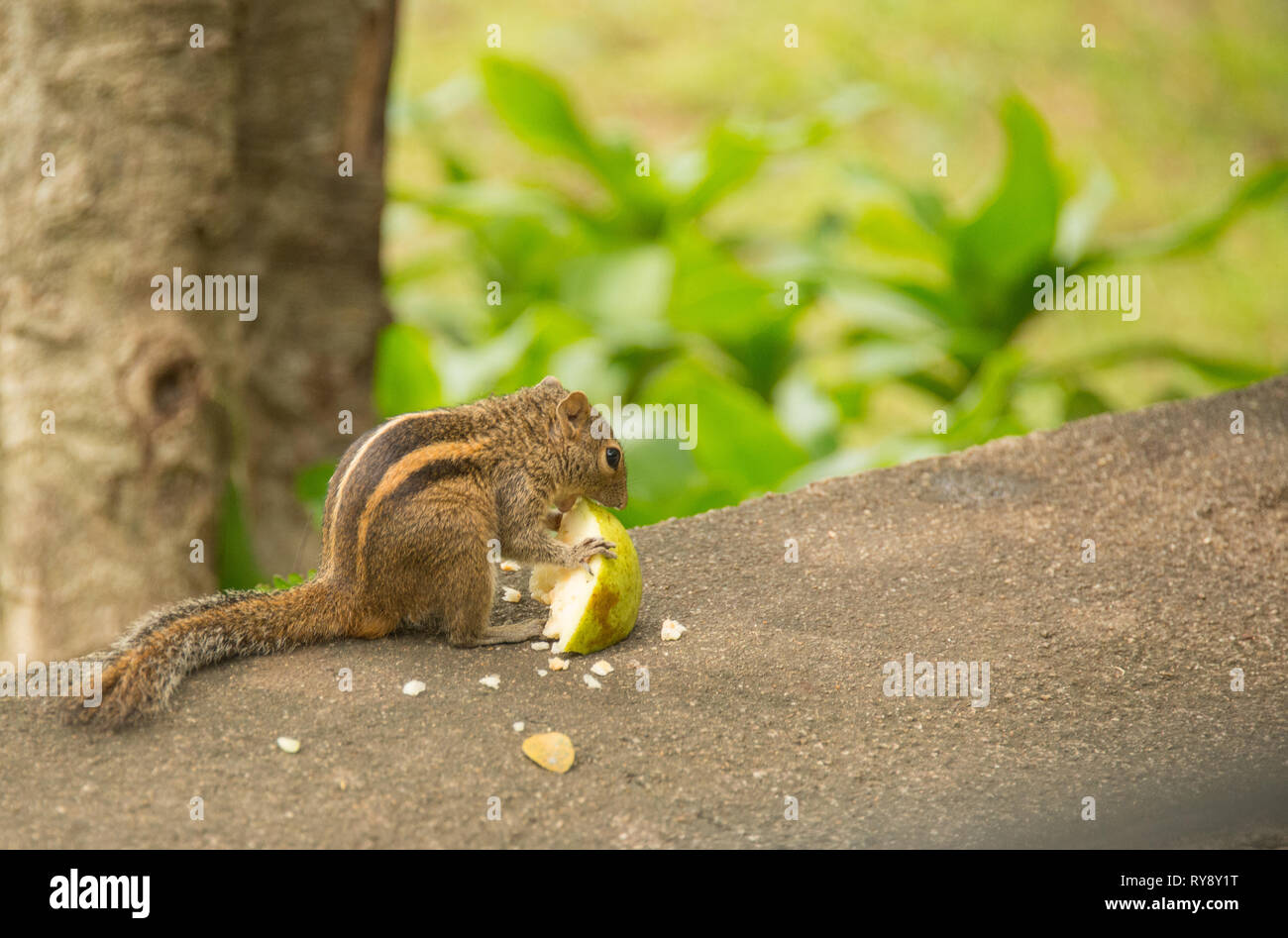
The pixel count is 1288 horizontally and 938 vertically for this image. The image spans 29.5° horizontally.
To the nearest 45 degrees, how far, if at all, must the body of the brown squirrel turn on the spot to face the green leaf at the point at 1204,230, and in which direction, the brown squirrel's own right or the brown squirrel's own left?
approximately 45° to the brown squirrel's own left

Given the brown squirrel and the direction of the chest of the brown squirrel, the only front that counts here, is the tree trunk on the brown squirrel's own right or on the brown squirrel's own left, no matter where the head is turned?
on the brown squirrel's own left

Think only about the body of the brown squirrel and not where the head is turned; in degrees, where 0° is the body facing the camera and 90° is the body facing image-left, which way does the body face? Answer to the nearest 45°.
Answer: approximately 270°

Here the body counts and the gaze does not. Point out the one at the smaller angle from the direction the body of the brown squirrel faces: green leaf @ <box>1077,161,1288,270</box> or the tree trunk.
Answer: the green leaf
